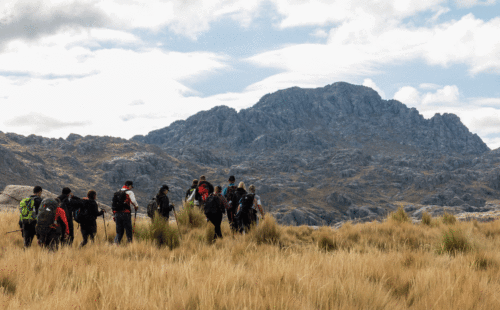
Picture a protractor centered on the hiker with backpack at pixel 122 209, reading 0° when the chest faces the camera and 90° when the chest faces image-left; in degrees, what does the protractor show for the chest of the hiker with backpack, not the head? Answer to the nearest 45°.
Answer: approximately 225°

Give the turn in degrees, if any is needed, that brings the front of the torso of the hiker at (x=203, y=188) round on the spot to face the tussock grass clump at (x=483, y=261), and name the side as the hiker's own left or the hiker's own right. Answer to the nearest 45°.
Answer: approximately 135° to the hiker's own right

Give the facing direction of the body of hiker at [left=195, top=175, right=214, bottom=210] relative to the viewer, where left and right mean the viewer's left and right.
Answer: facing away from the viewer

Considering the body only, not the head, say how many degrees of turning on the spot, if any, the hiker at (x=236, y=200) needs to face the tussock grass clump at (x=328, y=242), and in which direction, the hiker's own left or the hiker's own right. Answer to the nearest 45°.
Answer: approximately 90° to the hiker's own right

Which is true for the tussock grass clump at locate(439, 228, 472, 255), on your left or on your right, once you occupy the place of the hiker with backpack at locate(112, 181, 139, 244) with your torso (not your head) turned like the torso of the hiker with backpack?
on your right

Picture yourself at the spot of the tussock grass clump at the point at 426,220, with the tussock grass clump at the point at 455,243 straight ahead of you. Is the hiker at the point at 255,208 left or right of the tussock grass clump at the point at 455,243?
right

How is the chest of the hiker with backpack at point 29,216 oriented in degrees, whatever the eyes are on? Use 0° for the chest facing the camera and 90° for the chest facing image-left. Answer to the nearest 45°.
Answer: approximately 225°

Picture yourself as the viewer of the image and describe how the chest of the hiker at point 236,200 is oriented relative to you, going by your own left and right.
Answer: facing away from the viewer and to the right of the viewer
